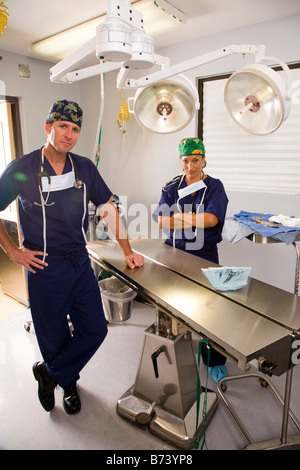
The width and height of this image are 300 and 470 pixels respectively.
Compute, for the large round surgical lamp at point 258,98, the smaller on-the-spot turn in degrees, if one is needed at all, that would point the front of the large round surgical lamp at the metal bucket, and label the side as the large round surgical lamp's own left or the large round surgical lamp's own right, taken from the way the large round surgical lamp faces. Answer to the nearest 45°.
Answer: approximately 90° to the large round surgical lamp's own right

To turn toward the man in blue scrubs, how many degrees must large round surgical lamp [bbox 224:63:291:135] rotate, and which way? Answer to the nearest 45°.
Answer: approximately 45° to its right

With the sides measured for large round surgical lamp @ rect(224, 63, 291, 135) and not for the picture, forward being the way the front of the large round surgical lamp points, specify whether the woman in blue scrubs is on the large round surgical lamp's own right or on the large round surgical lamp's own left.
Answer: on the large round surgical lamp's own right

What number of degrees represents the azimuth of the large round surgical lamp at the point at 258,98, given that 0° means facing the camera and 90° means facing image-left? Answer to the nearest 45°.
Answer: approximately 45°
